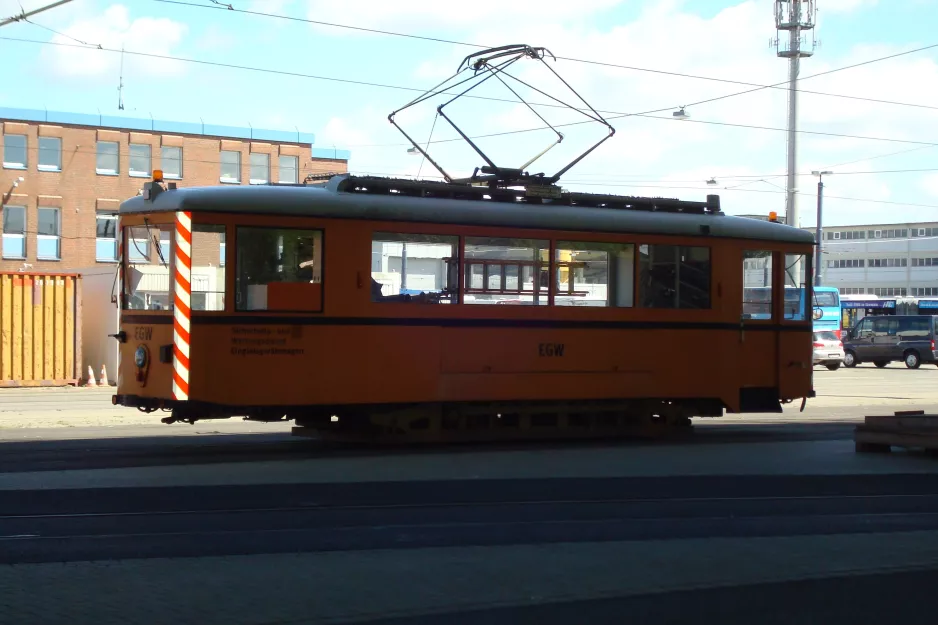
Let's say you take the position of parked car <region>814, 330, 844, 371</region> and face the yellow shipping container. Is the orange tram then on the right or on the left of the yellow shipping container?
left

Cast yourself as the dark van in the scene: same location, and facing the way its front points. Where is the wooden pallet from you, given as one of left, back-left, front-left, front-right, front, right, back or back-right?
left

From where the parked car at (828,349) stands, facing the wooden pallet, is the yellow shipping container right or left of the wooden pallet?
right

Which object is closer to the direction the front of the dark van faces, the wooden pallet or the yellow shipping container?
the yellow shipping container

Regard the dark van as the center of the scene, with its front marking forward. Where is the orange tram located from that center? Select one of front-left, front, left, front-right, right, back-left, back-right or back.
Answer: left

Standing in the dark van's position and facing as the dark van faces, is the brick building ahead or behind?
ahead

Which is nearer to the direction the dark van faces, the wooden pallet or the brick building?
the brick building

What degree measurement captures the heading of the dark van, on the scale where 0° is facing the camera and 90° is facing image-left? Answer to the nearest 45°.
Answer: approximately 90°

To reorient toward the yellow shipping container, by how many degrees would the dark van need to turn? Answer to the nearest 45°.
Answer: approximately 45° to its left
